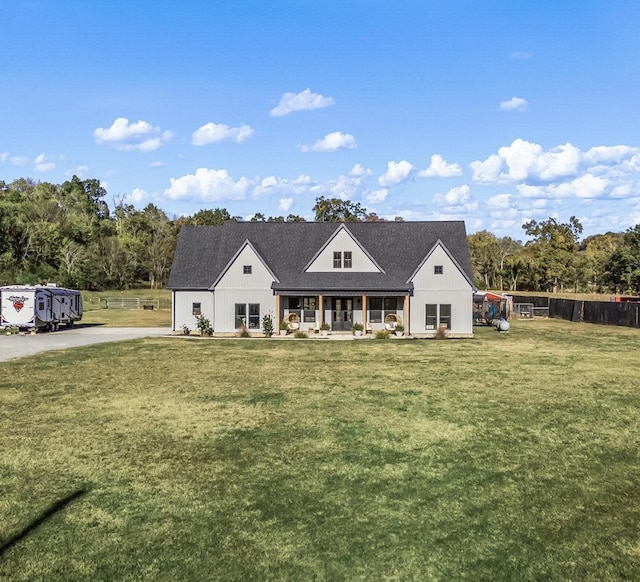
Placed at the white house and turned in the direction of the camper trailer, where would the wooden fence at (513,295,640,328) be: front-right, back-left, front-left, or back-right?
back-right

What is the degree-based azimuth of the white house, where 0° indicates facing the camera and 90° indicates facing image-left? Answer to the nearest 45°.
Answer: approximately 0°

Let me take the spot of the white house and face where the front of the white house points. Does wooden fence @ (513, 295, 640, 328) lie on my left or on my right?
on my left

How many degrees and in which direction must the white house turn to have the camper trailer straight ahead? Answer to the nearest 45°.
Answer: approximately 90° to its right
